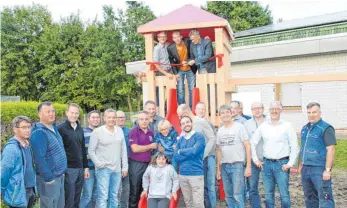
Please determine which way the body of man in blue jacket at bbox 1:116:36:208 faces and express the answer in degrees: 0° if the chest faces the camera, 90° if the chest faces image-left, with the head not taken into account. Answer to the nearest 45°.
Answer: approximately 315°

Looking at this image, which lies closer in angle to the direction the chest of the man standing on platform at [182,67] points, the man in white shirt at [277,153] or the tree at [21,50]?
the man in white shirt

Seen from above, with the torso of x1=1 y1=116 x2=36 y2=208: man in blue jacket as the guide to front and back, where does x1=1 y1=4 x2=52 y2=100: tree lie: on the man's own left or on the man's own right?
on the man's own left

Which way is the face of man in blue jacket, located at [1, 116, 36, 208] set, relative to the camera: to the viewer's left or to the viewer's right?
to the viewer's right

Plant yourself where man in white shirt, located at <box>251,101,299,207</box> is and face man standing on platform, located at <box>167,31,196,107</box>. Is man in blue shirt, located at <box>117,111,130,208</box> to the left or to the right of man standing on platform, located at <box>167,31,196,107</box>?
left

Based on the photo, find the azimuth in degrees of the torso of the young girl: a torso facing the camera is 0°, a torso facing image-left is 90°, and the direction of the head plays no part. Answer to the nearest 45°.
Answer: approximately 0°

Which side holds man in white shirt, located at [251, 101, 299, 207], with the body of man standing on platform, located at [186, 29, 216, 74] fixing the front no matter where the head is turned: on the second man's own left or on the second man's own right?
on the second man's own left
